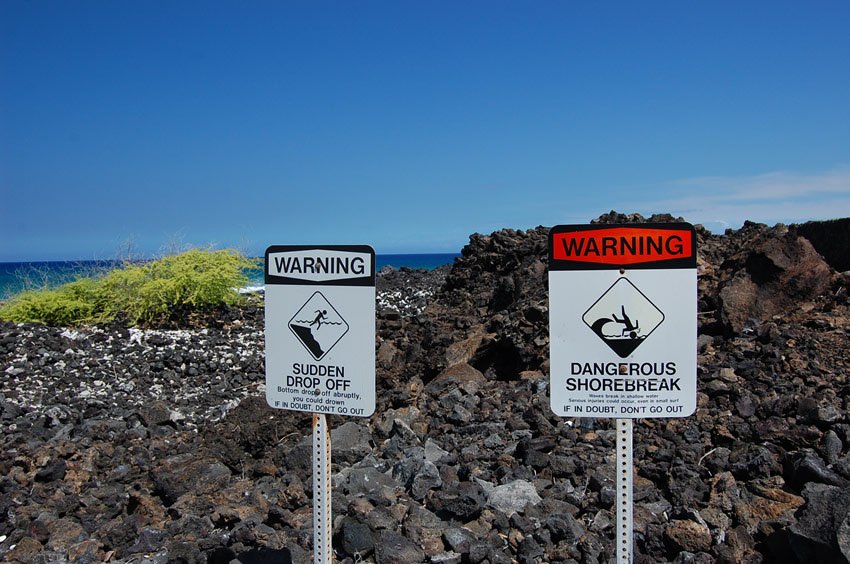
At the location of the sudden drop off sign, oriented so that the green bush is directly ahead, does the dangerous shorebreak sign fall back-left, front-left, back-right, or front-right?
back-right

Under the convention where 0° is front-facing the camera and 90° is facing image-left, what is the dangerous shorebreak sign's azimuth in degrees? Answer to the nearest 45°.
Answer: approximately 0°

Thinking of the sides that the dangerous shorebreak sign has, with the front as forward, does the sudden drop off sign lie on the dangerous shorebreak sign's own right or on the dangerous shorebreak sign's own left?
on the dangerous shorebreak sign's own right

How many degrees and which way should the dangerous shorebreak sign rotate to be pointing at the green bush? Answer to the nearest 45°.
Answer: approximately 135° to its right

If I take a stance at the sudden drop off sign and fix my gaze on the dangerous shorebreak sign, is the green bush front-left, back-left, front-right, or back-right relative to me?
back-left
